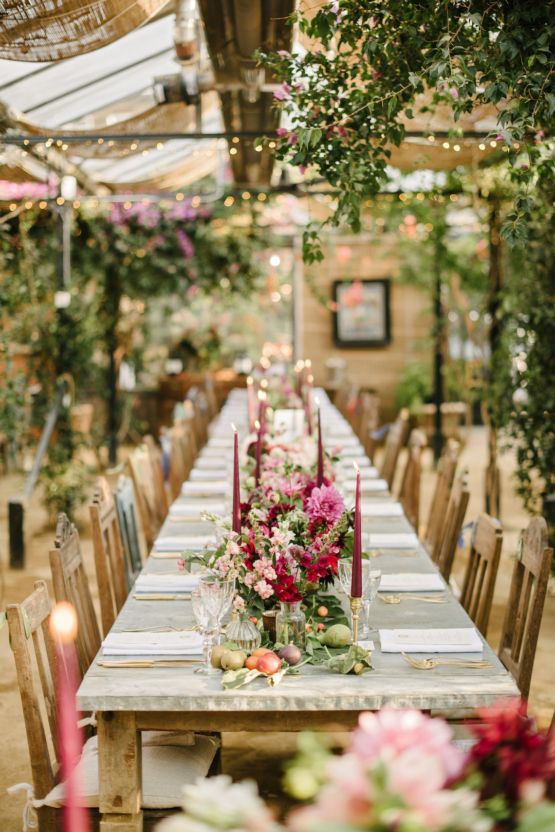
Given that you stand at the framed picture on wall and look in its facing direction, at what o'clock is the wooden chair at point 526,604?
The wooden chair is roughly at 12 o'clock from the framed picture on wall.

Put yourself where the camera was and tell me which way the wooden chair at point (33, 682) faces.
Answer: facing to the right of the viewer

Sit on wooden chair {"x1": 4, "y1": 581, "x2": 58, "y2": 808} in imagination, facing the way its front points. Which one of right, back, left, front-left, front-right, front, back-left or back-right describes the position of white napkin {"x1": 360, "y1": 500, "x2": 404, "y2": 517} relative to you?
front-left

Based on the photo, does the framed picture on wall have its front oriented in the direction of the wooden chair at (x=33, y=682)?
yes

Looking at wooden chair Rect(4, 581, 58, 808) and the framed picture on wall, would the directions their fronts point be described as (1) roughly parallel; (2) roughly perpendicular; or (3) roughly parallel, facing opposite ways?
roughly perpendicular

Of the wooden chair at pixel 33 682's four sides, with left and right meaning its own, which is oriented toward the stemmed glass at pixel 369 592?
front

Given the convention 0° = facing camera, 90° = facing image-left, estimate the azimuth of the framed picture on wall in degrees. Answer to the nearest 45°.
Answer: approximately 0°

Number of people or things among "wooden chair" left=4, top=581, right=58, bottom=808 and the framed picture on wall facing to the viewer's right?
1
